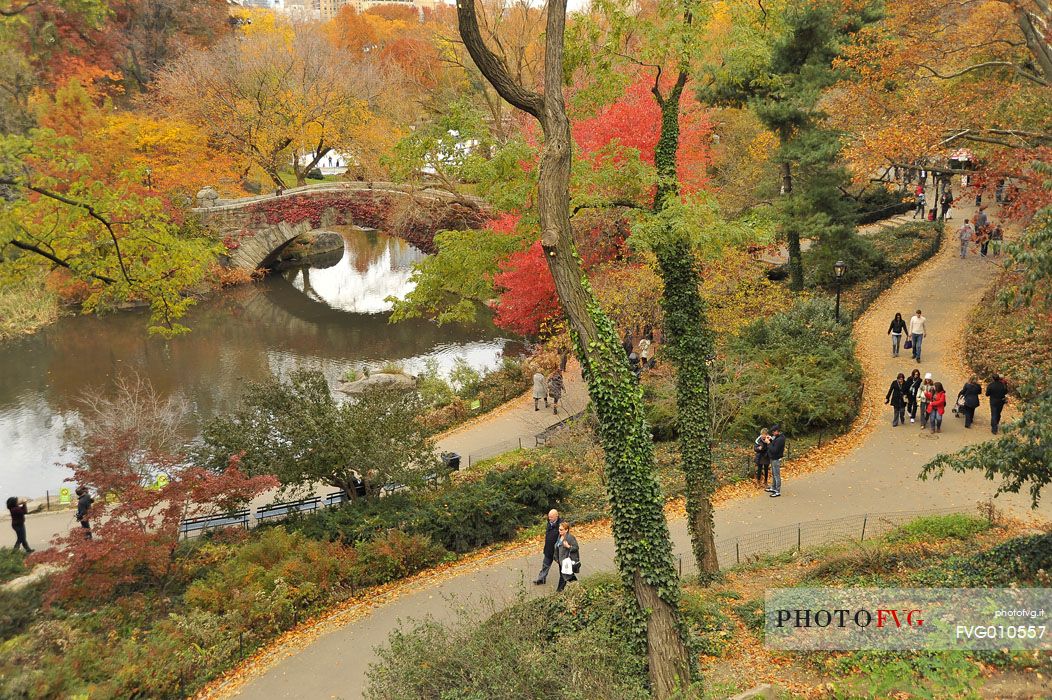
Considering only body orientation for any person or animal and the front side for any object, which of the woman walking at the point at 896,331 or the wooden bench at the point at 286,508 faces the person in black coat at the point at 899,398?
the woman walking

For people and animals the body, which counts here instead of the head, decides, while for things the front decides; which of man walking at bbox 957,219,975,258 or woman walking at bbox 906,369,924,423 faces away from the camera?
the man walking

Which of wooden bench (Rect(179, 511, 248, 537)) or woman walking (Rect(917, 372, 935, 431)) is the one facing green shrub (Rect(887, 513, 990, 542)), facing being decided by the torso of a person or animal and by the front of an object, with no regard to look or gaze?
the woman walking

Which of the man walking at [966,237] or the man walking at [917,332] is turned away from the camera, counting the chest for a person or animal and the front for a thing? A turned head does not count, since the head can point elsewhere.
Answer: the man walking at [966,237]

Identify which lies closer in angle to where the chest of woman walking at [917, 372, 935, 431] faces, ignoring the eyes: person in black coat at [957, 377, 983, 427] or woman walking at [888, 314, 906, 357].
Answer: the person in black coat

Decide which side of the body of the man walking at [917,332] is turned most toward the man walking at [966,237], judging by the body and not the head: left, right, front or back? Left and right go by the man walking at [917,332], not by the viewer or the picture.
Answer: back
